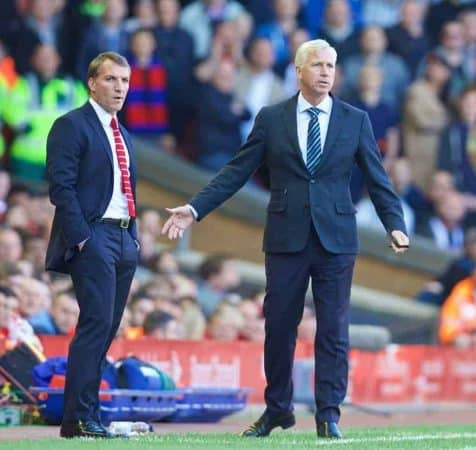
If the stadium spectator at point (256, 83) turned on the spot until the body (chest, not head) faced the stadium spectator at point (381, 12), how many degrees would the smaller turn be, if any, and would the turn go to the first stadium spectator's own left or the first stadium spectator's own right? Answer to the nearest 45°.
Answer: approximately 135° to the first stadium spectator's own left

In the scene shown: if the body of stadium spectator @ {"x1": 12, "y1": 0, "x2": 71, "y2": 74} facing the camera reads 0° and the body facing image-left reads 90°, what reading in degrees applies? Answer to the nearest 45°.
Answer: approximately 0°

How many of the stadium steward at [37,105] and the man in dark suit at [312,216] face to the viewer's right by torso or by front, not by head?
0

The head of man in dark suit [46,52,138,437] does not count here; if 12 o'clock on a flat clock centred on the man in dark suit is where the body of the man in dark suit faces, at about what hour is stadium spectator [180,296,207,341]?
The stadium spectator is roughly at 8 o'clock from the man in dark suit.
